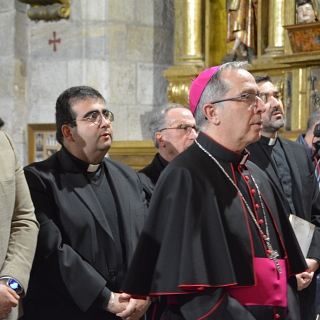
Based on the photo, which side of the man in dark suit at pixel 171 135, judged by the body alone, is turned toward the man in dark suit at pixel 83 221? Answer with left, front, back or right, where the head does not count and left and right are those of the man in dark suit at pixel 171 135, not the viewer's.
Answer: right

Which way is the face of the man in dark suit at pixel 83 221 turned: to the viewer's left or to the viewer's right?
to the viewer's right

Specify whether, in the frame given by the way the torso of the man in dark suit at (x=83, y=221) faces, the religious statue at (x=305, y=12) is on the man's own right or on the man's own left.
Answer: on the man's own left

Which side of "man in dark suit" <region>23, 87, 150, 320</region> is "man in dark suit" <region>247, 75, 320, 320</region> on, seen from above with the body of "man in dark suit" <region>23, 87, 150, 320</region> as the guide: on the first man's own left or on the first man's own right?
on the first man's own left

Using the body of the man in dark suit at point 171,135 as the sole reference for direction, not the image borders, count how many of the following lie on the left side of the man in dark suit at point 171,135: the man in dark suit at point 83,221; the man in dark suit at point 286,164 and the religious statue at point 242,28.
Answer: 1

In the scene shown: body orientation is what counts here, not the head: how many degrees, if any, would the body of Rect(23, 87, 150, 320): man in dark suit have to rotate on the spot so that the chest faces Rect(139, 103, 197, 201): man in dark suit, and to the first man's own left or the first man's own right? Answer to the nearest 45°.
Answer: approximately 90° to the first man's own left

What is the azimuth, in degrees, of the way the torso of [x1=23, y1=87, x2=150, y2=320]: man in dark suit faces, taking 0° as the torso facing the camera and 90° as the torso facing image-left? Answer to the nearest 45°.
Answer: approximately 315°
